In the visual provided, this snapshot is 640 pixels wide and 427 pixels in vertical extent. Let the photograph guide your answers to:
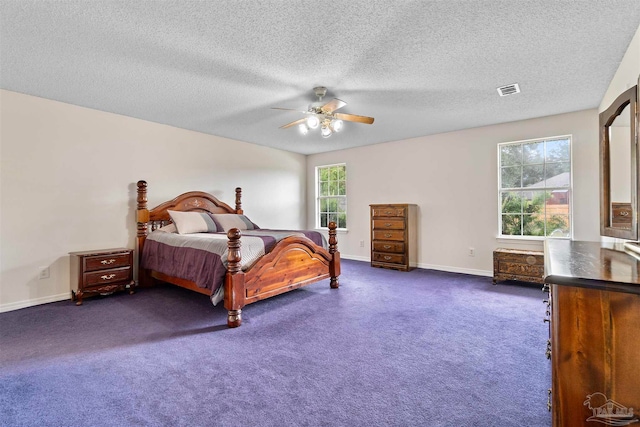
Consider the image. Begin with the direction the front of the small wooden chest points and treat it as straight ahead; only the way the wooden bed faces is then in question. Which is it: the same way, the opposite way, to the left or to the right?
to the left

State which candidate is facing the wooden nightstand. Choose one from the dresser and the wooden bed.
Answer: the dresser

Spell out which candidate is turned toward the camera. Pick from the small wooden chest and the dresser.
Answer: the small wooden chest

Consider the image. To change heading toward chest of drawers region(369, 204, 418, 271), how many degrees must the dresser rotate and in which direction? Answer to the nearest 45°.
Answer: approximately 45° to its right

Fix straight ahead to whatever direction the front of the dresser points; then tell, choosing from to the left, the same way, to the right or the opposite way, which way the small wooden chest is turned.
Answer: to the left

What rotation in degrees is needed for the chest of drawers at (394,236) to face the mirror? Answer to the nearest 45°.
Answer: approximately 90° to its left

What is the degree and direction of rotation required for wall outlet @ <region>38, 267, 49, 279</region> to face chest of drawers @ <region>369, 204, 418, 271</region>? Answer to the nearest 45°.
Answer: approximately 45° to its left

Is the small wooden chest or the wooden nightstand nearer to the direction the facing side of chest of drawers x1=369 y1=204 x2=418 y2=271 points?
the wooden nightstand

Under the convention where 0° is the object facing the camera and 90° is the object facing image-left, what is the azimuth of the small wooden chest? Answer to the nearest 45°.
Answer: approximately 0°

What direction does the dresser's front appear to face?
to the viewer's left

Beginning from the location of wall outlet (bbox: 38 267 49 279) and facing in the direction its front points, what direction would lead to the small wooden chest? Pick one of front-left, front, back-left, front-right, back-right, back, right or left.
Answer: front-left

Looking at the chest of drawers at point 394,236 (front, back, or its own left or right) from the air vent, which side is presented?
left

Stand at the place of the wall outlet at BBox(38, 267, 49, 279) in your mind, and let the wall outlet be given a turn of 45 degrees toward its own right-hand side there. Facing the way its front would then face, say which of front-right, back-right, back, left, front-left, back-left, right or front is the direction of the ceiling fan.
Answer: left

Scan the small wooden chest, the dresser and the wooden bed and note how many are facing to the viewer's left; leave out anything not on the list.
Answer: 1

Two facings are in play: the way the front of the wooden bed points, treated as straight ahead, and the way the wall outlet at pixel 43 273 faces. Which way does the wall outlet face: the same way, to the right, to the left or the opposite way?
the same way

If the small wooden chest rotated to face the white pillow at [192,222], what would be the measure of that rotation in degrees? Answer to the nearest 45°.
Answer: approximately 45° to its right

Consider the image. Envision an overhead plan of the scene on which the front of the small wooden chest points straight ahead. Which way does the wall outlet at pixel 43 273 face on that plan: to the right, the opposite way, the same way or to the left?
to the left

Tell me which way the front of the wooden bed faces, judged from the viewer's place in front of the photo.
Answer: facing the viewer and to the right of the viewer

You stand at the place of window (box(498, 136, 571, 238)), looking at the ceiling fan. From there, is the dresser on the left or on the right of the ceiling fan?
left
